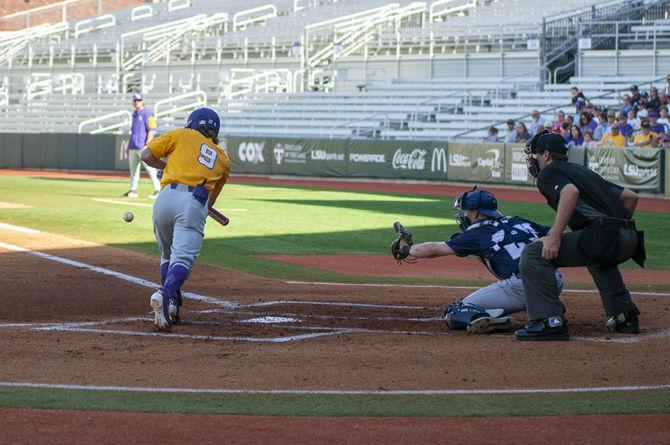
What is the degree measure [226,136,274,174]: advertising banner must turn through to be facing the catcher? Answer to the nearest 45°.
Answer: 0° — it already faces them

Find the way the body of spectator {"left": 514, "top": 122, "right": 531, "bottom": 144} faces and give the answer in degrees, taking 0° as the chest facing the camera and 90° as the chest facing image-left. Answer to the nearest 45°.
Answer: approximately 45°

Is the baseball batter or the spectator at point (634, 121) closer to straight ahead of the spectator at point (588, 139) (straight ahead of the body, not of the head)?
the baseball batter

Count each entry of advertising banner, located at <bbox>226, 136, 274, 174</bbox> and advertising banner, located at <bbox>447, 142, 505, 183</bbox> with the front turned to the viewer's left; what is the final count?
0

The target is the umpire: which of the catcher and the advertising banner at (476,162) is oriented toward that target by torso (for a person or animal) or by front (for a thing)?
the advertising banner

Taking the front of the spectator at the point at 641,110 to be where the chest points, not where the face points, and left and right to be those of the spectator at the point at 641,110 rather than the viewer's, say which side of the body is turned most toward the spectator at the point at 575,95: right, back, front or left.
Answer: right

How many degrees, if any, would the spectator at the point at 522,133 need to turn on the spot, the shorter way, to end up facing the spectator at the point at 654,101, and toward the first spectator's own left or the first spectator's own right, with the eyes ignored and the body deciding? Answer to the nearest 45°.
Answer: approximately 135° to the first spectator's own left

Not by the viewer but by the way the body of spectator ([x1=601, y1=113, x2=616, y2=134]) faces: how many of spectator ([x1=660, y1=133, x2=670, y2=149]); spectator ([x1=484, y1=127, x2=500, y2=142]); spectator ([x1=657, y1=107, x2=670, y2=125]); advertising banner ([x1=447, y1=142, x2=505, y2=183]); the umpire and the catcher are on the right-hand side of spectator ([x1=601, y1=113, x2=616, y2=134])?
2

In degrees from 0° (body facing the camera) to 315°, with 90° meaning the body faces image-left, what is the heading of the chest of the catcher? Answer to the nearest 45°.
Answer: approximately 90°

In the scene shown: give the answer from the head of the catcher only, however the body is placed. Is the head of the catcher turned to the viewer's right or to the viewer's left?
to the viewer's left

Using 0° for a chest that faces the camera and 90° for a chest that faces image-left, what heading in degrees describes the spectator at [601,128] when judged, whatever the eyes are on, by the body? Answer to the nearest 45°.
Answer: approximately 45°

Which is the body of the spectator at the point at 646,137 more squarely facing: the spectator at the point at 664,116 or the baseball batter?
the baseball batter

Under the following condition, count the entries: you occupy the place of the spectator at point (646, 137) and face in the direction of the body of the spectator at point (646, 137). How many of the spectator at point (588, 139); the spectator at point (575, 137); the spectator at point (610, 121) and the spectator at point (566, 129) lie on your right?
4

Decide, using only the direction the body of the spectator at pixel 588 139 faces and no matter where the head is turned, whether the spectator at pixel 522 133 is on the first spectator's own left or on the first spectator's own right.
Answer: on the first spectator's own right
